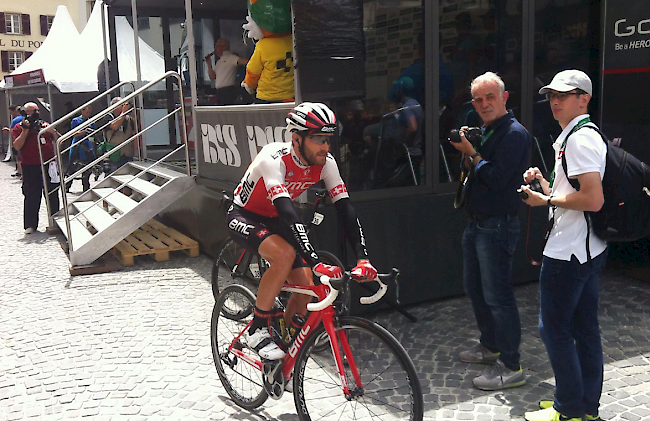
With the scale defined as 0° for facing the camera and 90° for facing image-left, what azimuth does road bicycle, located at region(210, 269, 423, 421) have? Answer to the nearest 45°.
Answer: approximately 315°

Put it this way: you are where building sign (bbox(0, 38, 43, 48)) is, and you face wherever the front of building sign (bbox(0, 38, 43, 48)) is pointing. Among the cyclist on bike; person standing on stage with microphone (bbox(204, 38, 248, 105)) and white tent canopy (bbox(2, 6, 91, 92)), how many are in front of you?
3

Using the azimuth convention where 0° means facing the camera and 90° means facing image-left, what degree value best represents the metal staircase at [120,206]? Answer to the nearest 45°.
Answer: approximately 45°

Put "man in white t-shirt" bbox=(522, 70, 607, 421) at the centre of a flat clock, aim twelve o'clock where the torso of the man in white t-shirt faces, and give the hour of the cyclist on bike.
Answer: The cyclist on bike is roughly at 12 o'clock from the man in white t-shirt.

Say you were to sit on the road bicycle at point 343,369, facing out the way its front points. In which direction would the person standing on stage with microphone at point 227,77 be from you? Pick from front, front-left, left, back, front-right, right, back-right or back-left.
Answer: back-left

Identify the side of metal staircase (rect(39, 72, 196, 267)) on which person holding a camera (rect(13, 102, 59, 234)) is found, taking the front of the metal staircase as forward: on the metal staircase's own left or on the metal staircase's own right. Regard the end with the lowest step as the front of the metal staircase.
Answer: on the metal staircase's own right

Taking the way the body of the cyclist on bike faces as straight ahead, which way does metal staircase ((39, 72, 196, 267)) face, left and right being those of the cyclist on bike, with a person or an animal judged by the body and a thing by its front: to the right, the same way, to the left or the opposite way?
to the right

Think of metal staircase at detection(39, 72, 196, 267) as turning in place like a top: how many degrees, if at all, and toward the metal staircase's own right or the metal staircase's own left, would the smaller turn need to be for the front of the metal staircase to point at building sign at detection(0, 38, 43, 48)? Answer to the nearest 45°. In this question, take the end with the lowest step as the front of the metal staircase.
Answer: approximately 135° to the metal staircase's own right

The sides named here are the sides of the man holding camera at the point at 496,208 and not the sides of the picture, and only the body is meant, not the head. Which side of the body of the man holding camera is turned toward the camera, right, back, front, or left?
left
